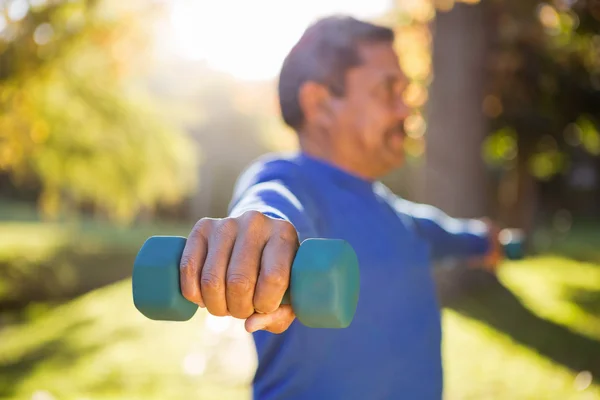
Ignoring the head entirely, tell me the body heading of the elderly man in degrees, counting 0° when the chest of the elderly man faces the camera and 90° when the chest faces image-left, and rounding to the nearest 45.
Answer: approximately 315°

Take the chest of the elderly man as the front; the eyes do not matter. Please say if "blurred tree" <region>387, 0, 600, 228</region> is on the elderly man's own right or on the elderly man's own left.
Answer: on the elderly man's own left
